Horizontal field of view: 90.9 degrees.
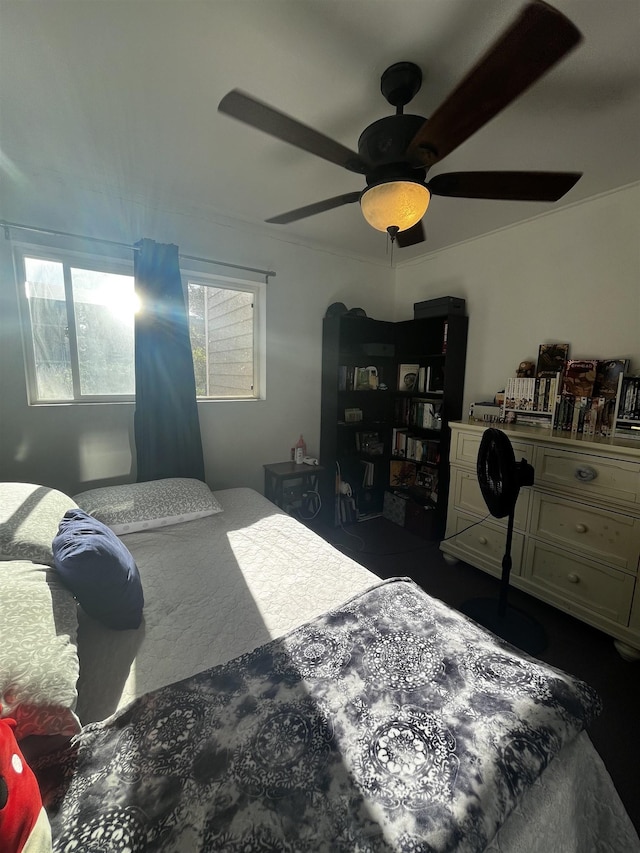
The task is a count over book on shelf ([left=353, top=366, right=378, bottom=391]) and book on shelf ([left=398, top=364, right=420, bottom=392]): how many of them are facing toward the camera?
2

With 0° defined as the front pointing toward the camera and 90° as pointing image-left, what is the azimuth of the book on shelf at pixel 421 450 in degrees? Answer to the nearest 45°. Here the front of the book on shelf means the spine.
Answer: approximately 45°

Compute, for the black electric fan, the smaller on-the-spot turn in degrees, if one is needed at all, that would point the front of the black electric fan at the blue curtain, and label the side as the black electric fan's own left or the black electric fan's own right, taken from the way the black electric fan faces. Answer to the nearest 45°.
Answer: approximately 45° to the black electric fan's own right

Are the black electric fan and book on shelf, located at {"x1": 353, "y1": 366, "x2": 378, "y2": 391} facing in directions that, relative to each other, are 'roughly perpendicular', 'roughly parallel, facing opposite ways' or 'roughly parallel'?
roughly perpendicular

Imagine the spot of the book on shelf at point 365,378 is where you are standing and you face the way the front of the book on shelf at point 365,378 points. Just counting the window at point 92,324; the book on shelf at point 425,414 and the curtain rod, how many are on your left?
1

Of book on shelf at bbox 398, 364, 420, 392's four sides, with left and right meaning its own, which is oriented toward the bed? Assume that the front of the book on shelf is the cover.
front

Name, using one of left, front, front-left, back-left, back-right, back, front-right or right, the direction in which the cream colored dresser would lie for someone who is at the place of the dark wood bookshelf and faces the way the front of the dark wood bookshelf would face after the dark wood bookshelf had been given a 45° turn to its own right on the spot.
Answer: left

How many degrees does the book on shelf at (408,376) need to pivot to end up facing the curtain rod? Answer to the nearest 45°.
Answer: approximately 45° to its right
